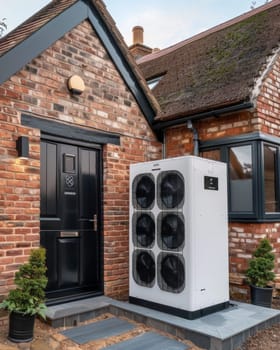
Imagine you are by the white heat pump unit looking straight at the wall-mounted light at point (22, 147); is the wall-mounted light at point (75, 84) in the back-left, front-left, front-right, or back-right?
front-right

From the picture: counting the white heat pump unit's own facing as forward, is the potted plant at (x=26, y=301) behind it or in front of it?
in front

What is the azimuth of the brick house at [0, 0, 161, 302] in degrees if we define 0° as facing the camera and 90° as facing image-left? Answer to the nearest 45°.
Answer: approximately 315°

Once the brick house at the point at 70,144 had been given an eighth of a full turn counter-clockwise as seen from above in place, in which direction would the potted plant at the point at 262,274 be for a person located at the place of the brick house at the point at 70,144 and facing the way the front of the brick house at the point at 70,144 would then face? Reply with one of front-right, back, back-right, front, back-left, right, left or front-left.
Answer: front

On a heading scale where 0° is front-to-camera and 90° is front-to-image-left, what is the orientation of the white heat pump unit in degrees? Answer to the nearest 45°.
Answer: approximately 45°

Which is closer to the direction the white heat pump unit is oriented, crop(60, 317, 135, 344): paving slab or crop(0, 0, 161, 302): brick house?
the paving slab

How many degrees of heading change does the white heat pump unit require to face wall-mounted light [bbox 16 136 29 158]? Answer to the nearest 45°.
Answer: approximately 45° to its right

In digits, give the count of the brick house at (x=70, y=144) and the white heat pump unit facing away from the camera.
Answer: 0

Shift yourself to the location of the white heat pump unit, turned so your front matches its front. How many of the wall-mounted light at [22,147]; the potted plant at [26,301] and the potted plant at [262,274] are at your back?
1

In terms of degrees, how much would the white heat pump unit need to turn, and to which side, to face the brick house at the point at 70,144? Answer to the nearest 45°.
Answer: approximately 45° to its right
